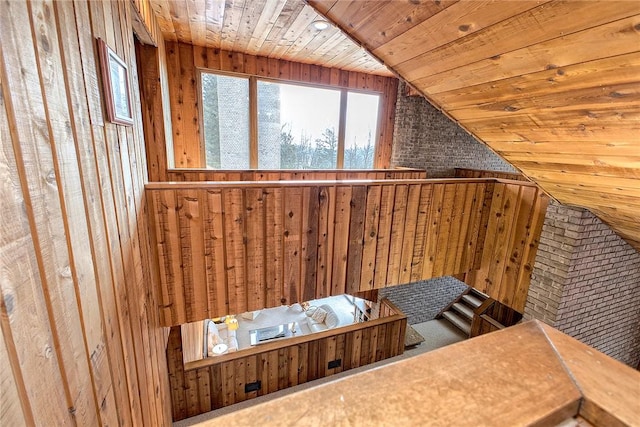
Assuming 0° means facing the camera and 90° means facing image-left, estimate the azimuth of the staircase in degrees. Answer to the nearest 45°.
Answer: approximately 45°

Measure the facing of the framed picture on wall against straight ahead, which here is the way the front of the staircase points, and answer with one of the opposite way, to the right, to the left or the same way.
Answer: the opposite way

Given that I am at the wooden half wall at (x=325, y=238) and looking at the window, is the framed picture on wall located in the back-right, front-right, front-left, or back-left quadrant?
back-left

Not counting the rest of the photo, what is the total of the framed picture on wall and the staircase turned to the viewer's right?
1

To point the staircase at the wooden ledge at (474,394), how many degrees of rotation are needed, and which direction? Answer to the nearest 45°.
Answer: approximately 45° to its left

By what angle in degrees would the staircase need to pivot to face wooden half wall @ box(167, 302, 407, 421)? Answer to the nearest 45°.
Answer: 0° — it already faces it

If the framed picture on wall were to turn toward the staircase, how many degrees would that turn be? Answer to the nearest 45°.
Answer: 0° — it already faces it

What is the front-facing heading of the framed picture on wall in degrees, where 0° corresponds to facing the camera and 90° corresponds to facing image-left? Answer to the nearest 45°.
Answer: approximately 270°
